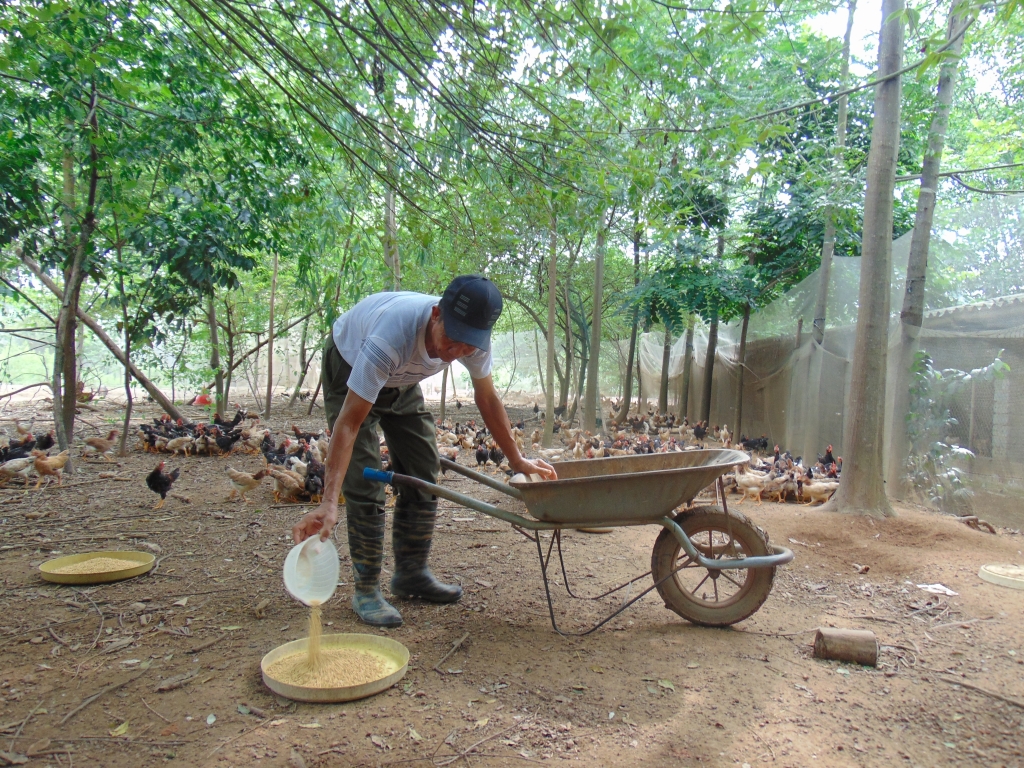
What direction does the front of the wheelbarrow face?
to the viewer's right

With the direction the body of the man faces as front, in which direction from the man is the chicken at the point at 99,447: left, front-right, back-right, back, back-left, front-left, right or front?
back

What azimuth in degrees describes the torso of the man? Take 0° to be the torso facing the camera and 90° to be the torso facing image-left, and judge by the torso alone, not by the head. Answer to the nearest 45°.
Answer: approximately 315°

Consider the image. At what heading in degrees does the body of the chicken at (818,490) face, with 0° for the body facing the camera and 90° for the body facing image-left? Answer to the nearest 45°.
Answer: approximately 90°

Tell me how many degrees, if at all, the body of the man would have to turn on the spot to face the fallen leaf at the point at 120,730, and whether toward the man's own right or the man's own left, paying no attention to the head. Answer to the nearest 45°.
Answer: approximately 90° to the man's own right

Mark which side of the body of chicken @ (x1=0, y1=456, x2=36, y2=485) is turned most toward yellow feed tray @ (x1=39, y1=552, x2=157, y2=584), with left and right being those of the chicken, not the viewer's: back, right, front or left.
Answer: right

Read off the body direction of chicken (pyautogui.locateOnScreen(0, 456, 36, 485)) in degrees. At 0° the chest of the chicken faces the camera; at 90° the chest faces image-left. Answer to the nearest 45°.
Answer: approximately 270°

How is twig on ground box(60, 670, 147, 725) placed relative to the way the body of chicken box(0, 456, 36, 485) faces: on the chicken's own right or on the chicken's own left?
on the chicken's own right

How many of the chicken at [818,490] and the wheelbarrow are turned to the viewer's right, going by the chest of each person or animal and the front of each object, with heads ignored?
1

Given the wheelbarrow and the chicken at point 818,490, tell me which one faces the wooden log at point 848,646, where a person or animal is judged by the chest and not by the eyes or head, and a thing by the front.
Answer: the wheelbarrow

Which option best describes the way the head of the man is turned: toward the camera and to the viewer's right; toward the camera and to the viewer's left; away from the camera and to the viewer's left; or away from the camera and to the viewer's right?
toward the camera and to the viewer's right
